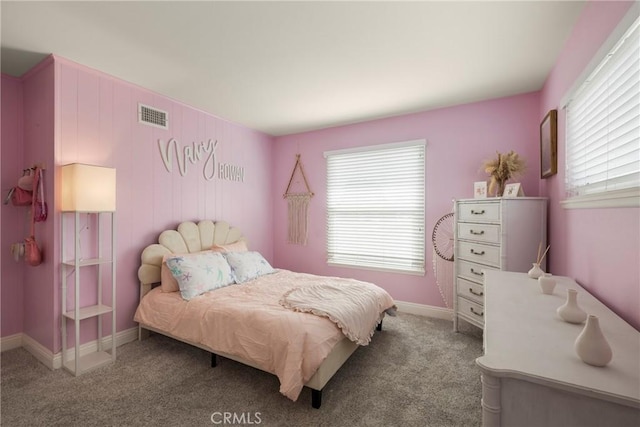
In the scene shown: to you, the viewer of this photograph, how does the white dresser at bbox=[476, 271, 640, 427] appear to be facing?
facing to the left of the viewer

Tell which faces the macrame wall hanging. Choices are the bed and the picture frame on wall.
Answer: the picture frame on wall

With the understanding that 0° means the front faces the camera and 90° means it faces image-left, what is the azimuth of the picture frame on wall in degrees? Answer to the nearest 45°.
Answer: approximately 90°

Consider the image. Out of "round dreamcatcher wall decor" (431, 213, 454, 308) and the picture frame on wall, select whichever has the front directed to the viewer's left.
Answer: the picture frame on wall

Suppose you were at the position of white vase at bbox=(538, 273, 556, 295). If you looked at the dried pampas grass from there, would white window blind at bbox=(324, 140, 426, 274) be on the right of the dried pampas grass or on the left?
left

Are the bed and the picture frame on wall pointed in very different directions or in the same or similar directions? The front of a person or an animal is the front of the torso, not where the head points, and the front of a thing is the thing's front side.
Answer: very different directions

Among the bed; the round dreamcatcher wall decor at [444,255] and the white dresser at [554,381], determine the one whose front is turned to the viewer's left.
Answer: the white dresser
